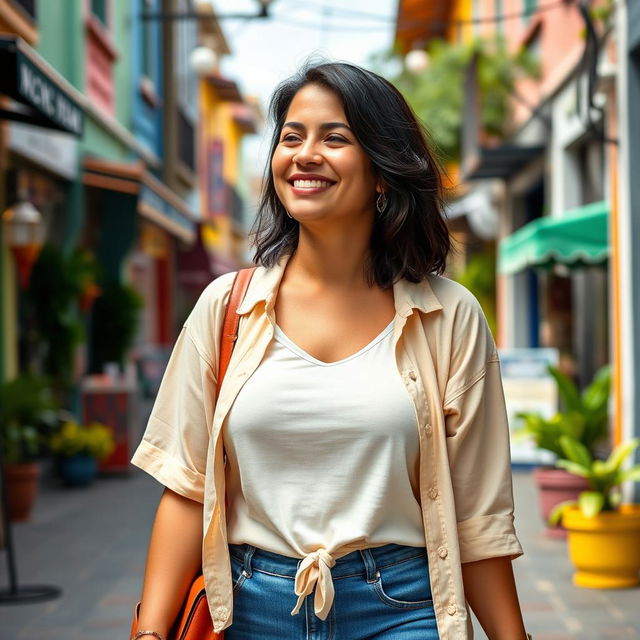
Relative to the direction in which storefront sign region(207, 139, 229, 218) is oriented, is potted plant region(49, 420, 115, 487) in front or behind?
in front

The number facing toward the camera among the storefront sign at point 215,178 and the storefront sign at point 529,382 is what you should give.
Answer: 2

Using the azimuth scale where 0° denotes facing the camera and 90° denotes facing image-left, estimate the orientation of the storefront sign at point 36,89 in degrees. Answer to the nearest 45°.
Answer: approximately 315°

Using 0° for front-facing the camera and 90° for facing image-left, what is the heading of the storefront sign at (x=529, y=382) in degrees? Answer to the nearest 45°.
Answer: approximately 0°

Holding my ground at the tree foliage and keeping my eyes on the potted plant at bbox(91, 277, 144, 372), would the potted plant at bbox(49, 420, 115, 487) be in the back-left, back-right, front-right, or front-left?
front-left

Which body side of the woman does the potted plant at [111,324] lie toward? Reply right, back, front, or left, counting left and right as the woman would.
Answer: back

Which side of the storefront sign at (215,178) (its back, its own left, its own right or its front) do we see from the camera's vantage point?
front

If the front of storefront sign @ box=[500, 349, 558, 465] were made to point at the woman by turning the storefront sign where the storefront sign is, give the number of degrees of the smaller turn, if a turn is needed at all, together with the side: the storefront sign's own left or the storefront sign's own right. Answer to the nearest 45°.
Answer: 0° — it already faces them

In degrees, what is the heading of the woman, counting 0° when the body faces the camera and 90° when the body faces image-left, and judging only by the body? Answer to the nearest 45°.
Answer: approximately 0°

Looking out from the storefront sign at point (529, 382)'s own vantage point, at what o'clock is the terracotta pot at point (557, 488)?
The terracotta pot is roughly at 12 o'clock from the storefront sign.

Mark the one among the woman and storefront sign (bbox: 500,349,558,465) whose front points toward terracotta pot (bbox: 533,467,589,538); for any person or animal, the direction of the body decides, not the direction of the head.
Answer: the storefront sign

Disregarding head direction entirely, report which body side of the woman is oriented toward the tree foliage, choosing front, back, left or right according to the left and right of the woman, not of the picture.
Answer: back
